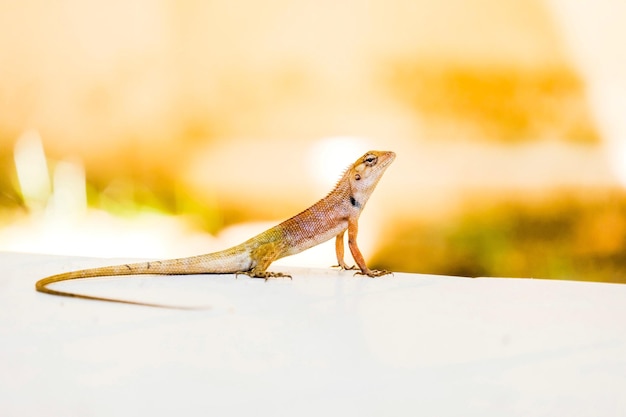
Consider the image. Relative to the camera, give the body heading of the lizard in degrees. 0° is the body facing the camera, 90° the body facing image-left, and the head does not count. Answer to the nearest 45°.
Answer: approximately 270°
